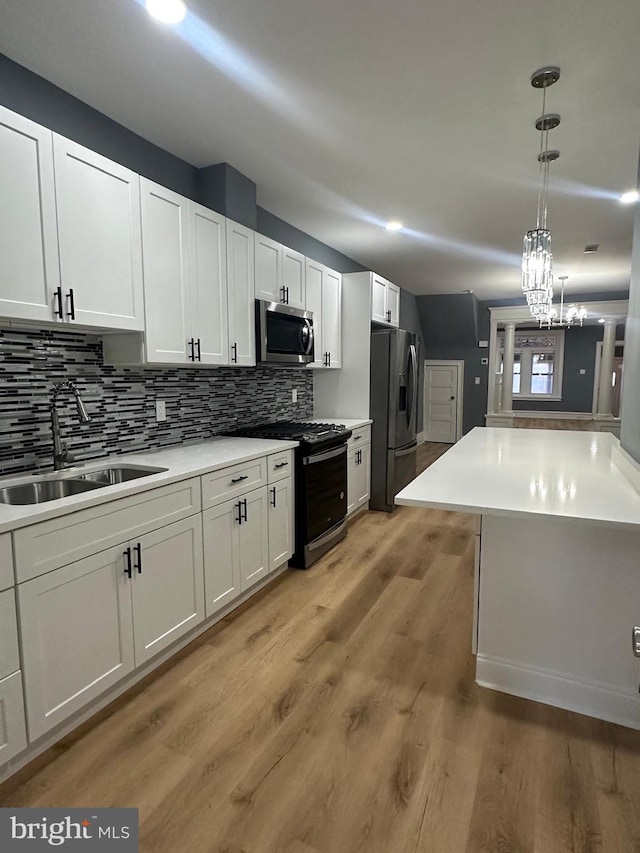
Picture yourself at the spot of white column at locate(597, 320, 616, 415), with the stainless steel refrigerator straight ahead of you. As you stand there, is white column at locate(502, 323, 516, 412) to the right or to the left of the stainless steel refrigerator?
right

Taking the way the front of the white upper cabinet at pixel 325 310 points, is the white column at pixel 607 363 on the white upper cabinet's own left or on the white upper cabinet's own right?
on the white upper cabinet's own left

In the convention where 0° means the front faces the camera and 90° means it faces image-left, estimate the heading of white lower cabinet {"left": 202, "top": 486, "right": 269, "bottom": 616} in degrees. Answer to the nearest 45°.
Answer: approximately 315°

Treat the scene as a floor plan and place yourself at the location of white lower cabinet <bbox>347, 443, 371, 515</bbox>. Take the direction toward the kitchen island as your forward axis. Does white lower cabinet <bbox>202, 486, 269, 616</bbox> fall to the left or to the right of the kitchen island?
right

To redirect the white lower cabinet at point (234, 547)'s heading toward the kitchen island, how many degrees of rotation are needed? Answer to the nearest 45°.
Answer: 0° — it already faces it

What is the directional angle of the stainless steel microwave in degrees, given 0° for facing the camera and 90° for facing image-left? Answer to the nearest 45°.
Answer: approximately 315°

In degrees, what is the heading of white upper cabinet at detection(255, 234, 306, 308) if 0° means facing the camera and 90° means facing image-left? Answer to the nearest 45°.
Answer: approximately 315°

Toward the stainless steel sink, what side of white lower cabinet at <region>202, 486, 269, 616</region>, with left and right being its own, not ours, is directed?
right

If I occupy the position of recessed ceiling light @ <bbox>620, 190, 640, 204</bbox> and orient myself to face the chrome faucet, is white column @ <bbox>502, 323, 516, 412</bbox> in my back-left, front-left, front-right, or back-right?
back-right
